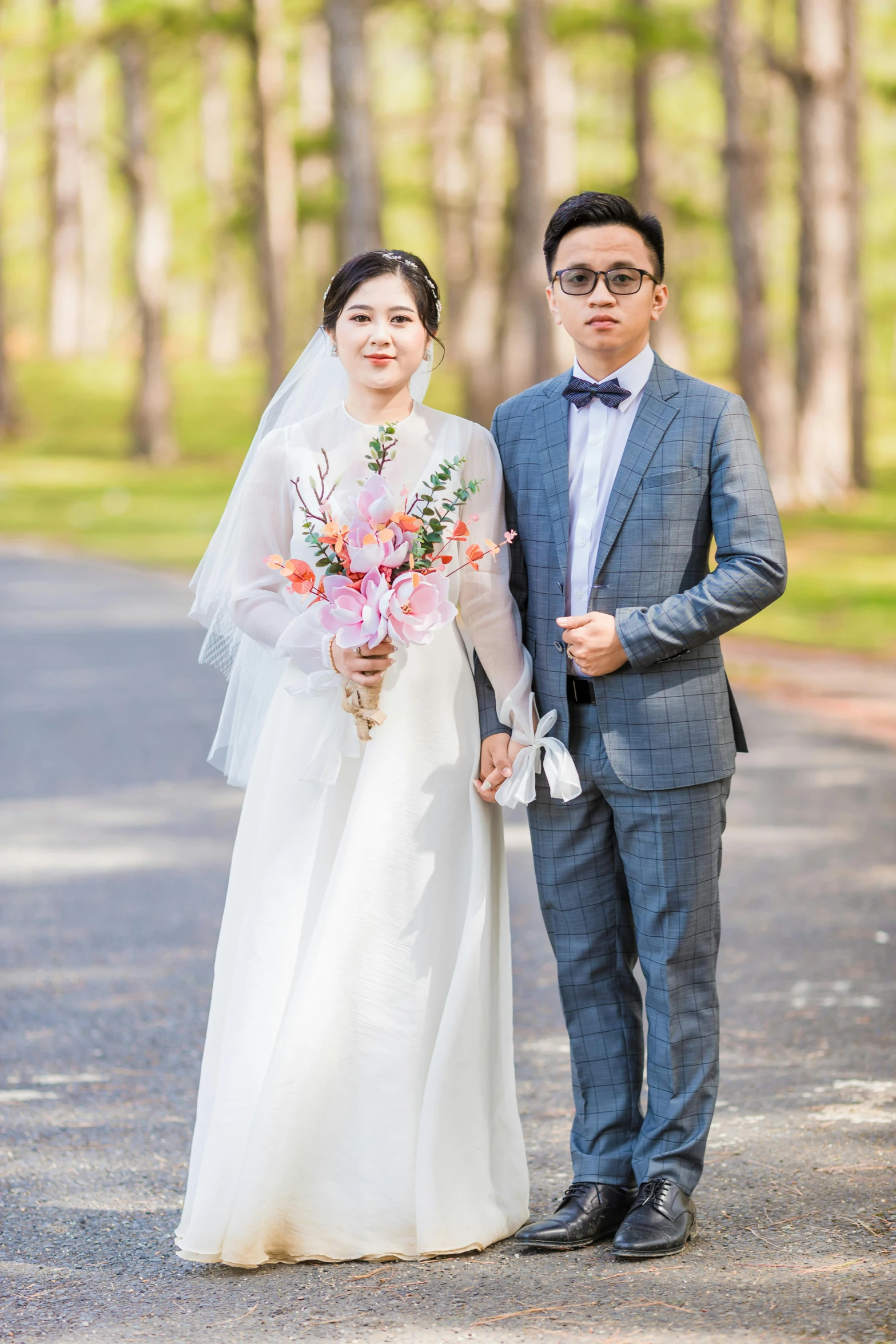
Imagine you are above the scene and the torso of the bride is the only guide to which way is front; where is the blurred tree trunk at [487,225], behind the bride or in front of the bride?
behind

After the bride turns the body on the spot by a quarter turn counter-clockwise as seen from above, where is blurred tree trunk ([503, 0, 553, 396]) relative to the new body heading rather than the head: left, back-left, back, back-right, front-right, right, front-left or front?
left

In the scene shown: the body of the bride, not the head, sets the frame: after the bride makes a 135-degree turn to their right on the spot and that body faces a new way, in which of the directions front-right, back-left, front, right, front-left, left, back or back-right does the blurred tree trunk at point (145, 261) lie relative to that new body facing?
front-right

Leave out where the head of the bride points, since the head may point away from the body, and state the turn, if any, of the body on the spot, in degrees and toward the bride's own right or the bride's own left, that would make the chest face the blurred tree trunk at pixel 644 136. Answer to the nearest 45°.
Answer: approximately 180°

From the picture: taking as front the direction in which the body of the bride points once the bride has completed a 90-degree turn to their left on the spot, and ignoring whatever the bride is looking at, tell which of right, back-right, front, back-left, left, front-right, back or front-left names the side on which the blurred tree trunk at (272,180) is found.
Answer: left

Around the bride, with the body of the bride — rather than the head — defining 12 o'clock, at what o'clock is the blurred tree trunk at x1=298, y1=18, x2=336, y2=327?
The blurred tree trunk is roughly at 6 o'clock from the bride.

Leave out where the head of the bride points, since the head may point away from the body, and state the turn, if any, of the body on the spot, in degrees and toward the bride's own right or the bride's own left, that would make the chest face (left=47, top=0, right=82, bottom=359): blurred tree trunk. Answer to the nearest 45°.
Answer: approximately 180°

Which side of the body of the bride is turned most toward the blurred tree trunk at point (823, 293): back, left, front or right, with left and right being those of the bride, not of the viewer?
back

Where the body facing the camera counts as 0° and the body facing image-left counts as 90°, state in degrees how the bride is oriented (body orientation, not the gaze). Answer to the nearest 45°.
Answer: approximately 0°

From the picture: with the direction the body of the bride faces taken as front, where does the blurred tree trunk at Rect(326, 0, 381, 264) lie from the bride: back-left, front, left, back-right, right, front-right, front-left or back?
back

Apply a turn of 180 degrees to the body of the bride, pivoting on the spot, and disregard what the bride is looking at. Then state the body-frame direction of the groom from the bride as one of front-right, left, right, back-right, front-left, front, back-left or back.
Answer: right
